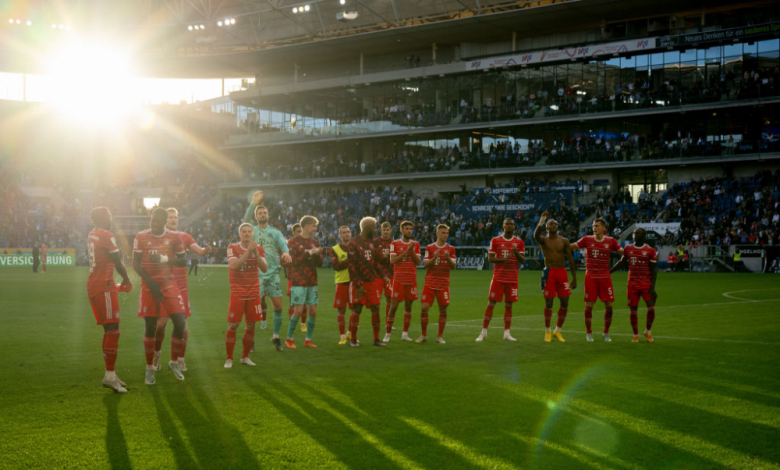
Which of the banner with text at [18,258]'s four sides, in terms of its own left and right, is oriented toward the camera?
front

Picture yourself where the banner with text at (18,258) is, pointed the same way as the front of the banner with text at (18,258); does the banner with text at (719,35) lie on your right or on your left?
on your left

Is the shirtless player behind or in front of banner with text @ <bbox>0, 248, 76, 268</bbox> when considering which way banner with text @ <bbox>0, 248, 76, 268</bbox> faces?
in front

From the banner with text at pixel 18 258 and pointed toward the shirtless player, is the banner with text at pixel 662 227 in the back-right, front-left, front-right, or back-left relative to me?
front-left

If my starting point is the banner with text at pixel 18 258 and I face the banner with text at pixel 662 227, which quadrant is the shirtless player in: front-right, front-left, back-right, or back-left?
front-right

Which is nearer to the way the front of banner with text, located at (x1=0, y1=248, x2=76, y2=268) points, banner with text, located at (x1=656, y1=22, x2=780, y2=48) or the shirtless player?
the shirtless player
